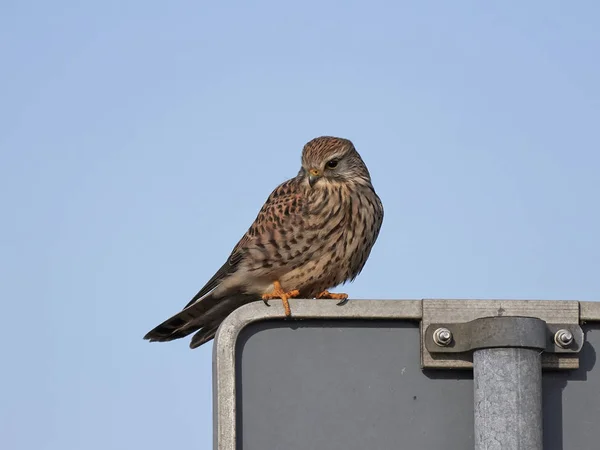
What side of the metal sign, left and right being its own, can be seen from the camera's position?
back

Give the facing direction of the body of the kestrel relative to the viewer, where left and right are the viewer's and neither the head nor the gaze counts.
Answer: facing the viewer and to the right of the viewer
